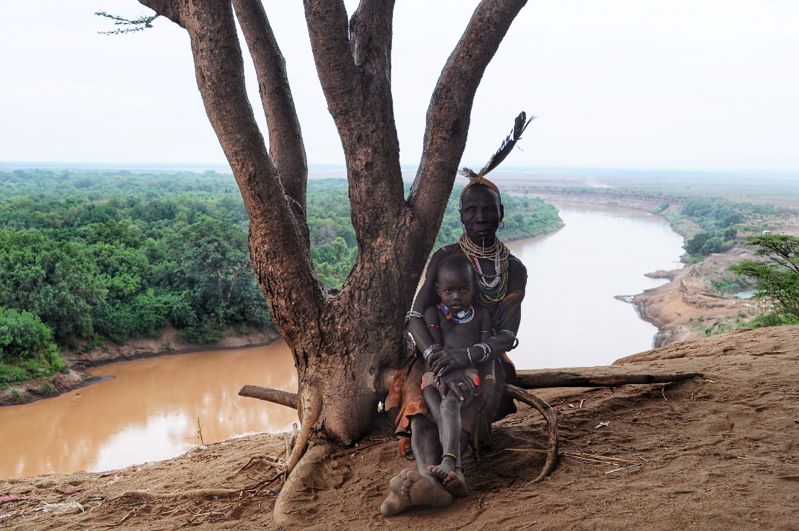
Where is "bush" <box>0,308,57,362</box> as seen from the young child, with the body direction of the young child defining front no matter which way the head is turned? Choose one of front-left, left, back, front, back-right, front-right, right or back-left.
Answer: back-right

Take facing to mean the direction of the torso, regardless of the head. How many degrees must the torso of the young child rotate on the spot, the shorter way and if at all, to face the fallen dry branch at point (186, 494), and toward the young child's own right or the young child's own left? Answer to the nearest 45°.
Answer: approximately 90° to the young child's own right

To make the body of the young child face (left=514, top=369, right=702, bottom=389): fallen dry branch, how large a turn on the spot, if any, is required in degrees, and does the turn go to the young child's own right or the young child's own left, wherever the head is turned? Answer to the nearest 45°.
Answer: approximately 135° to the young child's own left

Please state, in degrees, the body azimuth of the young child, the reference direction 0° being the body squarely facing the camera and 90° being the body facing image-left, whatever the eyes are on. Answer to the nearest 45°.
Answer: approximately 0°

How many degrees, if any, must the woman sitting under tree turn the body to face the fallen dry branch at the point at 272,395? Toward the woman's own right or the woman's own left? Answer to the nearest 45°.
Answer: approximately 135° to the woman's own right

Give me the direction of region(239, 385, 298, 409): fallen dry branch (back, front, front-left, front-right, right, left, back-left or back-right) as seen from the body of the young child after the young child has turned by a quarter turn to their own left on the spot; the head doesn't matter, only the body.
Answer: back-left

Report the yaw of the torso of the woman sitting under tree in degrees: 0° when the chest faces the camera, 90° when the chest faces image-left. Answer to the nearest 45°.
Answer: approximately 0°

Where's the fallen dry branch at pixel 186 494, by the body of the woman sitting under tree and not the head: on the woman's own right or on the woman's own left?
on the woman's own right
